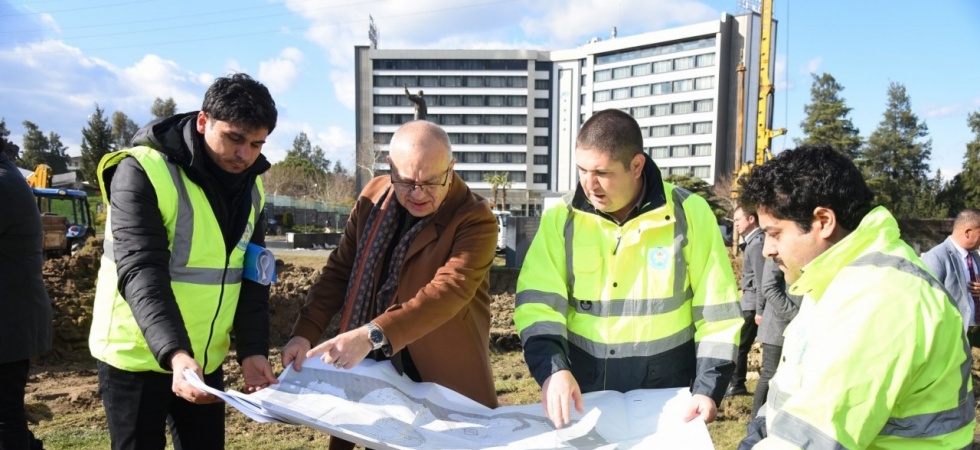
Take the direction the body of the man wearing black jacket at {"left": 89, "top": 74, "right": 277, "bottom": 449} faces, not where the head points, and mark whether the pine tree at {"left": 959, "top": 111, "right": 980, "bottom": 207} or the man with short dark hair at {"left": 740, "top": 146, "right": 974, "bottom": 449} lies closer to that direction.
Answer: the man with short dark hair

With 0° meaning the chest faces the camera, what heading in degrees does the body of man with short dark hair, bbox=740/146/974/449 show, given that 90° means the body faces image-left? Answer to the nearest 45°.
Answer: approximately 90°

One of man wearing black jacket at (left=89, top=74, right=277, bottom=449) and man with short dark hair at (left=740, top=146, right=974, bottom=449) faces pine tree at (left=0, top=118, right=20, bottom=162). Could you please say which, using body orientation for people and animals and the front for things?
the man with short dark hair

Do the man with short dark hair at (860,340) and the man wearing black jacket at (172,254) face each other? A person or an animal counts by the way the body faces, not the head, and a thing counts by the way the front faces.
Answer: yes

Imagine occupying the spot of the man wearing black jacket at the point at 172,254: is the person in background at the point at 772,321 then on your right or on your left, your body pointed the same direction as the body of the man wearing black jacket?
on your left

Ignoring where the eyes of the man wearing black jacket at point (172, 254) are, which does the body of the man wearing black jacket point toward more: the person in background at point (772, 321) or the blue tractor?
the person in background

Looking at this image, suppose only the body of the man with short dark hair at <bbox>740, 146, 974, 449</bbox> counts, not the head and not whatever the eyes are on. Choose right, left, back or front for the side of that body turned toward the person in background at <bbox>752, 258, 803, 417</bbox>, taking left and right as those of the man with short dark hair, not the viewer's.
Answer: right

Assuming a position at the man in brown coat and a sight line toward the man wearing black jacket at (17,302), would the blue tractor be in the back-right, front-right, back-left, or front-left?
front-right

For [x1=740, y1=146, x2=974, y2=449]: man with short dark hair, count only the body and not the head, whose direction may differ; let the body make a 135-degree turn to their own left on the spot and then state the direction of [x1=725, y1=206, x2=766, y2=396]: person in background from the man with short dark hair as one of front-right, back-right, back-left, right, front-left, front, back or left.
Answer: back-left

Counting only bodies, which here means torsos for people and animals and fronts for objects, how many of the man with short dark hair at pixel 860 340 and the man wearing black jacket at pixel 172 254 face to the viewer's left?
1

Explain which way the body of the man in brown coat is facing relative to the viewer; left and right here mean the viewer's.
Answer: facing the viewer and to the left of the viewer

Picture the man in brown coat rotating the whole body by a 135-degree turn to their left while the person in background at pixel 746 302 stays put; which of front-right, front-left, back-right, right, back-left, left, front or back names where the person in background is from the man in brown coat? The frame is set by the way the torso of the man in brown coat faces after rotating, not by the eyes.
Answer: front-left

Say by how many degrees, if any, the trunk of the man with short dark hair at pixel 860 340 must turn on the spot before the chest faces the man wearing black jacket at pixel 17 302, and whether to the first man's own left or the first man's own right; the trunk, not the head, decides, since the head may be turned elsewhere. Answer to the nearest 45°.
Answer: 0° — they already face them

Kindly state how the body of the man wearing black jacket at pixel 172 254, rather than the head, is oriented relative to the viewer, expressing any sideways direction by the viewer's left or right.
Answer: facing the viewer and to the right of the viewer

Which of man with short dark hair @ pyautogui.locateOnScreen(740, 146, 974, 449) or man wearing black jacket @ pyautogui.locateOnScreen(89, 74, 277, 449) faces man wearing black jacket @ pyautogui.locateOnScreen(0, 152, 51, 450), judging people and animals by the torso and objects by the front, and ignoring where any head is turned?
the man with short dark hair

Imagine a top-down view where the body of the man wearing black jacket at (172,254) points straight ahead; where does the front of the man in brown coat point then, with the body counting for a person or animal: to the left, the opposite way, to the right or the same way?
to the right

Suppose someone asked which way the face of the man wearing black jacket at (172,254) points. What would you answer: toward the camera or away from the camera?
toward the camera

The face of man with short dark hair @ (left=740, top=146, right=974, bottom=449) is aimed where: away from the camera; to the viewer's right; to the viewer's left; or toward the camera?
to the viewer's left

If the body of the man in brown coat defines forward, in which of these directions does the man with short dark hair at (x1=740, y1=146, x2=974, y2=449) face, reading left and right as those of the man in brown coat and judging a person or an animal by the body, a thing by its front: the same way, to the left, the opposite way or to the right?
to the right
